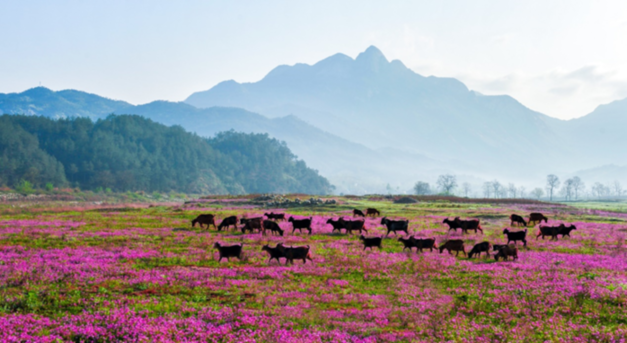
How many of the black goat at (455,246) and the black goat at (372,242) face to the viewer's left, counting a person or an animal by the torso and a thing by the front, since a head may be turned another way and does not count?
2

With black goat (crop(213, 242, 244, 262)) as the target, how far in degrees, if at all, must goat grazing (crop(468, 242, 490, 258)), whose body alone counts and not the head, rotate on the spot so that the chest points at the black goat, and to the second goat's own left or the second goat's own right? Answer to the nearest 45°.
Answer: approximately 45° to the second goat's own left

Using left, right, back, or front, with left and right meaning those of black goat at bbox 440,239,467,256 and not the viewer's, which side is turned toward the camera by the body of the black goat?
left

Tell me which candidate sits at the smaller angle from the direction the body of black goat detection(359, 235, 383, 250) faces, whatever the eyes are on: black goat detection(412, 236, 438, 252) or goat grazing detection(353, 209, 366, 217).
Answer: the goat grazing

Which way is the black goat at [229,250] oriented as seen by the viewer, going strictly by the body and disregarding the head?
to the viewer's left

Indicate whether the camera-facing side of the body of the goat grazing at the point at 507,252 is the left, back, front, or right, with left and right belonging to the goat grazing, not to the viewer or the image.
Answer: left

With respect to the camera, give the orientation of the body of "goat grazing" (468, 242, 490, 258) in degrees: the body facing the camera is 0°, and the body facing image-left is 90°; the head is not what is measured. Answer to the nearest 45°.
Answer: approximately 90°

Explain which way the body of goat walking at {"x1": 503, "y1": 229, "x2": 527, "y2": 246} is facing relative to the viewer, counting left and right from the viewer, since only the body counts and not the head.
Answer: facing to the left of the viewer

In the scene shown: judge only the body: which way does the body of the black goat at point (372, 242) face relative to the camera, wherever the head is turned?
to the viewer's left

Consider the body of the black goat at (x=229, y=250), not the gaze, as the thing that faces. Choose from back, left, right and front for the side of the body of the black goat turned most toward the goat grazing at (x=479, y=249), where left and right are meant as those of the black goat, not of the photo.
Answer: back
